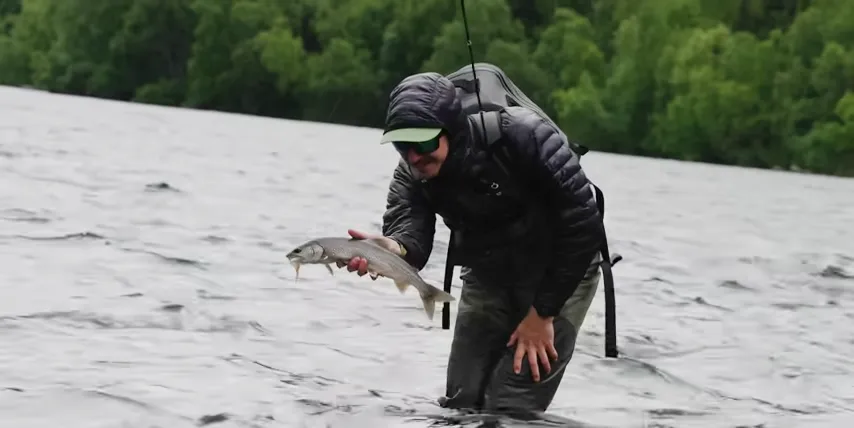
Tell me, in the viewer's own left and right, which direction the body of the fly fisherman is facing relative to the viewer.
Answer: facing the viewer and to the left of the viewer

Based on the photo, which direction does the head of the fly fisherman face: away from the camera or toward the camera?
toward the camera
